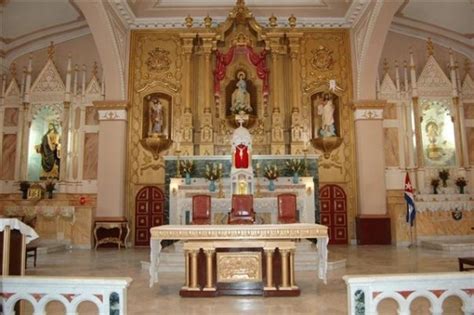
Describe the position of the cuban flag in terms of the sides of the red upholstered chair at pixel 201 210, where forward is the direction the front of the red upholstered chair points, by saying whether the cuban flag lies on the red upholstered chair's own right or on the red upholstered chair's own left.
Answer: on the red upholstered chair's own left

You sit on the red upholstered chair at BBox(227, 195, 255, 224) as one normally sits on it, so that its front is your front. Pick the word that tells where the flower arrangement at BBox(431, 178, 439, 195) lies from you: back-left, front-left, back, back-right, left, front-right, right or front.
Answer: back-left

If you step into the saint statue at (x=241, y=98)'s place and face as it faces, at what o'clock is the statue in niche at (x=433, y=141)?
The statue in niche is roughly at 9 o'clock from the saint statue.

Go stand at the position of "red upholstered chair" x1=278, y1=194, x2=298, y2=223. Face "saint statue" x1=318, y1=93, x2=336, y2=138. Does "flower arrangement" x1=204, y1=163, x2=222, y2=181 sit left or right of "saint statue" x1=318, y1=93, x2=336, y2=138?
left

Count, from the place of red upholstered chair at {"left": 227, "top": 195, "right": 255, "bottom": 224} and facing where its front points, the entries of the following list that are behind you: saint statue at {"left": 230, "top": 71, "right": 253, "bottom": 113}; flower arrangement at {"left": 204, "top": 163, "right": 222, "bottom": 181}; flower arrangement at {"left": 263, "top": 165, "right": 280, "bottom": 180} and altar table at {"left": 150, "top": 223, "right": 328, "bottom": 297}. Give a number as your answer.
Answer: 3

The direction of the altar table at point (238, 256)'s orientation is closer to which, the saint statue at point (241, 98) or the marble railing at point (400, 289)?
the marble railing

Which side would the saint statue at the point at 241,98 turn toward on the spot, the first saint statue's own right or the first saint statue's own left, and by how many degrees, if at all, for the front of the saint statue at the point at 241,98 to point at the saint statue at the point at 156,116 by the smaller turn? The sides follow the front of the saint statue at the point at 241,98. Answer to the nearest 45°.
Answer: approximately 90° to the first saint statue's own right

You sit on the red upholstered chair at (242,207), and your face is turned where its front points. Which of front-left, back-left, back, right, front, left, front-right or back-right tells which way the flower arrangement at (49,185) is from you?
back-right

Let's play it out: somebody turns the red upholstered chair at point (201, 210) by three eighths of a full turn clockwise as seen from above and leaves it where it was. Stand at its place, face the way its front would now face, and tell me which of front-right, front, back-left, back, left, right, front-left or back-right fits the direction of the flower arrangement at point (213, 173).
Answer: front-right

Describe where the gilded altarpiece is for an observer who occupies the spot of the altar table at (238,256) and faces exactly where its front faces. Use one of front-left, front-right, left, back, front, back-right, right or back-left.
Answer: back

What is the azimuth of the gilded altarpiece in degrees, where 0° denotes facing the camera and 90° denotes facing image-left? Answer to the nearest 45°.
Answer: approximately 0°
